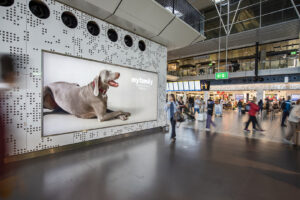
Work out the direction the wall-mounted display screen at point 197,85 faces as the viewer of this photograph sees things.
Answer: facing the viewer

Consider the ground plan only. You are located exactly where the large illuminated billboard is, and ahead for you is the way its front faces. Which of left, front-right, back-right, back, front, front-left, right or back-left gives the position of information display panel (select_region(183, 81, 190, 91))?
left

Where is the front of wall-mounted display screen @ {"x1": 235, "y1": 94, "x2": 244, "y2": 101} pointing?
toward the camera

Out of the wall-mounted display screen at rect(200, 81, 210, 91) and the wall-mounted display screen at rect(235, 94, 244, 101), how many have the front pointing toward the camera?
2

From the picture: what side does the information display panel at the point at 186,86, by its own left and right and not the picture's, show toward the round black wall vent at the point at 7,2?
front

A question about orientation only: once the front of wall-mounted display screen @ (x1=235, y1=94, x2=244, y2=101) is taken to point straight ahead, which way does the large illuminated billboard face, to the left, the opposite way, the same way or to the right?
to the left

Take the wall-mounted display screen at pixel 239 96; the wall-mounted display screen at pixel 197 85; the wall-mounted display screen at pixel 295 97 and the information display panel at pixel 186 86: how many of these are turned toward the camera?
4

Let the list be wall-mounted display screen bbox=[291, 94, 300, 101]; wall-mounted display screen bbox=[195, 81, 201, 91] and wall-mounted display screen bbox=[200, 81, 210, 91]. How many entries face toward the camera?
3

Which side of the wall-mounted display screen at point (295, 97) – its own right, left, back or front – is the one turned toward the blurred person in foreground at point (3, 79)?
front

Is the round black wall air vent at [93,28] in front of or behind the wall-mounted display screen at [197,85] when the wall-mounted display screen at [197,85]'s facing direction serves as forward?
in front

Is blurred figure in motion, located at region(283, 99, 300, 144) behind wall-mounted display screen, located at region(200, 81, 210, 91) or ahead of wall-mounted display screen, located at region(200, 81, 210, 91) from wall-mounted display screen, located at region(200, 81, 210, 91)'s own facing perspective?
ahead

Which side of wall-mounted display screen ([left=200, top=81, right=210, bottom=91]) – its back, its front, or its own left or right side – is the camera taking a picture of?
front

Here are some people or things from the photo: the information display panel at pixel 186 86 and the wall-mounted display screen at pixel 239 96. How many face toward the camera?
2
